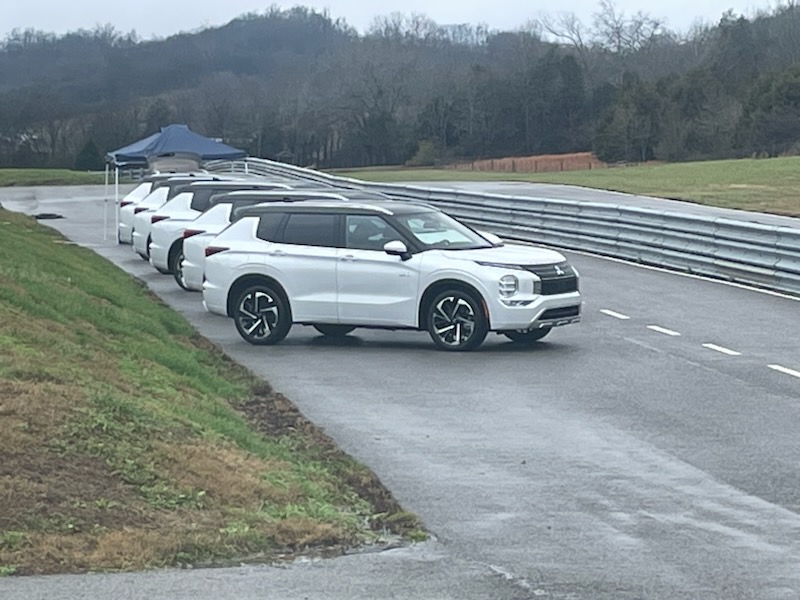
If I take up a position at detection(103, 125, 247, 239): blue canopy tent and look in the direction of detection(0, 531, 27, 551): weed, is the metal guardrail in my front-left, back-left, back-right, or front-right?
front-left

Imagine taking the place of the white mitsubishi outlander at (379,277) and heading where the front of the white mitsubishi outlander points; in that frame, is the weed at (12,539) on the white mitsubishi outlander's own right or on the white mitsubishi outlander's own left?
on the white mitsubishi outlander's own right

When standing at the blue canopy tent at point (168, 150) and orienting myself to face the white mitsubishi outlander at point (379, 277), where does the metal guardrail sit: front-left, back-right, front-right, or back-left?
front-left

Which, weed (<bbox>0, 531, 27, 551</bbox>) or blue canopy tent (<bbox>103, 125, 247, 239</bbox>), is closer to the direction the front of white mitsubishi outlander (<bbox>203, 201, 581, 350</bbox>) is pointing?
the weed

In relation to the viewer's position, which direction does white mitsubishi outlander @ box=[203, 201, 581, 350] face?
facing the viewer and to the right of the viewer

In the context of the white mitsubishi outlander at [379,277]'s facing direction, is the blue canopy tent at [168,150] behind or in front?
behind
